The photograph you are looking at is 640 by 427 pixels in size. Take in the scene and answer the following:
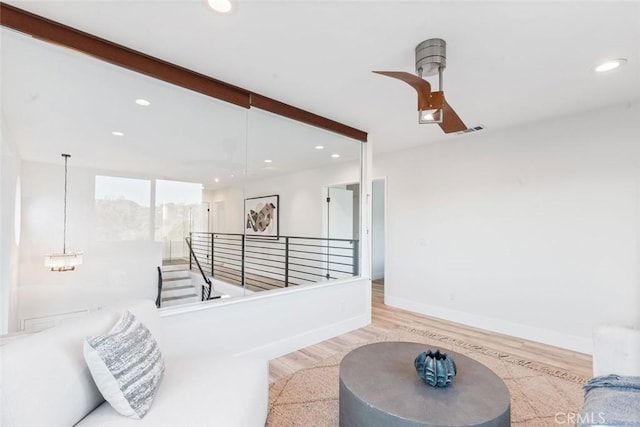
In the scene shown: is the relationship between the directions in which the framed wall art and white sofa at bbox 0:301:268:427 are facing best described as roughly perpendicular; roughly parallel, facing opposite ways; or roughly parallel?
roughly perpendicular

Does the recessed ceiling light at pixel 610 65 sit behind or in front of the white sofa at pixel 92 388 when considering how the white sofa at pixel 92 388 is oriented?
in front

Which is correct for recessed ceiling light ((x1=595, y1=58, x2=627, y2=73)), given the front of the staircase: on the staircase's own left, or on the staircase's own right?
on the staircase's own left

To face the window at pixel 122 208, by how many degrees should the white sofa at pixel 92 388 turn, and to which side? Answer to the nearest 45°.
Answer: approximately 135° to its left

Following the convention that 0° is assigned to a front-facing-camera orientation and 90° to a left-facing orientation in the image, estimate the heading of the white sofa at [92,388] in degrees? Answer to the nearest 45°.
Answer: approximately 315°

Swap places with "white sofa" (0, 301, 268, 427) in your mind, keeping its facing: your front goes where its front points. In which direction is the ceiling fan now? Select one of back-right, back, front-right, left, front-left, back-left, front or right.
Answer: front-left

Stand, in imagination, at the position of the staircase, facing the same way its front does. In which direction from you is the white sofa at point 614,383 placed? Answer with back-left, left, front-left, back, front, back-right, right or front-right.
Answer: front-left

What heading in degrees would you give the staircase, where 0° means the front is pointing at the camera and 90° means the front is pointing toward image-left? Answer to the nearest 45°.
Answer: approximately 0°

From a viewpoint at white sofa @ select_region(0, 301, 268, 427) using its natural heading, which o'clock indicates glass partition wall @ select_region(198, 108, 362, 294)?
The glass partition wall is roughly at 9 o'clock from the white sofa.

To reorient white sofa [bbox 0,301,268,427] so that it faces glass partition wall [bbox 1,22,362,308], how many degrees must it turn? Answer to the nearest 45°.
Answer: approximately 135° to its left

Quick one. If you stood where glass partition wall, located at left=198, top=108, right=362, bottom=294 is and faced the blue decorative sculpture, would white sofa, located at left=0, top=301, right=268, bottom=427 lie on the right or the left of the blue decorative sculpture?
right
